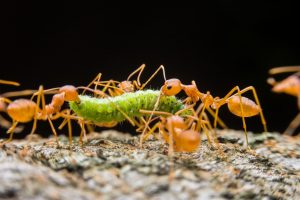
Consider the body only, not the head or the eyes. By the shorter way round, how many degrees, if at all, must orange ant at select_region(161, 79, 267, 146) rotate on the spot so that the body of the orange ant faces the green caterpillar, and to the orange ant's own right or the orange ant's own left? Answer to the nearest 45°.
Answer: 0° — it already faces it

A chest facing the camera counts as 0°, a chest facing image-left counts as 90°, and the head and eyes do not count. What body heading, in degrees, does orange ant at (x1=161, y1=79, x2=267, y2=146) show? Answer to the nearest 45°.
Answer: approximately 90°
